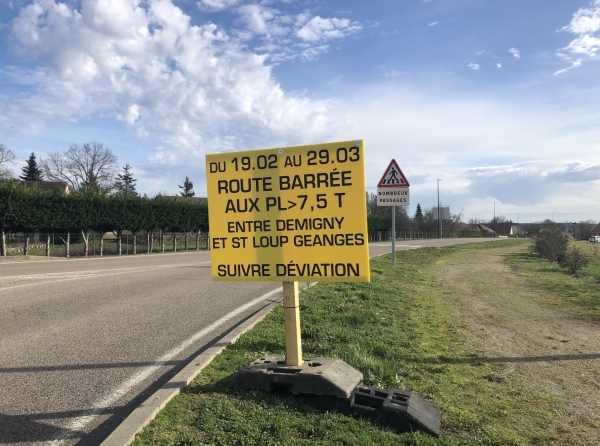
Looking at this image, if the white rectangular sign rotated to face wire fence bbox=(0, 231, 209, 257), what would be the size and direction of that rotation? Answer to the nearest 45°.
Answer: approximately 135° to its right

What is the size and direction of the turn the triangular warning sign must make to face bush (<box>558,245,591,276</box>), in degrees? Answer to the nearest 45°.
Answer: approximately 135° to its left

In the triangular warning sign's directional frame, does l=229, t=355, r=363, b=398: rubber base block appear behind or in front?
in front

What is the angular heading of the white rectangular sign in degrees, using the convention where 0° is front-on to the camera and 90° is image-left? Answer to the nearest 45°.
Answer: approximately 0°

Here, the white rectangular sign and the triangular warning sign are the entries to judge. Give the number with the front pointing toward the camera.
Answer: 2

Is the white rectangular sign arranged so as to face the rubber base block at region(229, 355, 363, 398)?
yes

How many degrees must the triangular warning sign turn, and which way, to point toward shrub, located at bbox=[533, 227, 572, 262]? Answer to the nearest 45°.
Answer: approximately 135° to its left

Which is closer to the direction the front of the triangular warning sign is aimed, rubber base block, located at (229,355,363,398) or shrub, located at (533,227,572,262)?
the rubber base block

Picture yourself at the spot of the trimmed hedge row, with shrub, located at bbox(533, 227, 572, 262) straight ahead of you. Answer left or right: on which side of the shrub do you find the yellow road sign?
right

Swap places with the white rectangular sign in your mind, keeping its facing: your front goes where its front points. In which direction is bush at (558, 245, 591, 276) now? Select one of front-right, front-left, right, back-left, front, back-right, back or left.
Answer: back-left

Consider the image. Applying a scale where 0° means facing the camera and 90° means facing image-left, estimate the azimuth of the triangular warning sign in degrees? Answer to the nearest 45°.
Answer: approximately 0°
